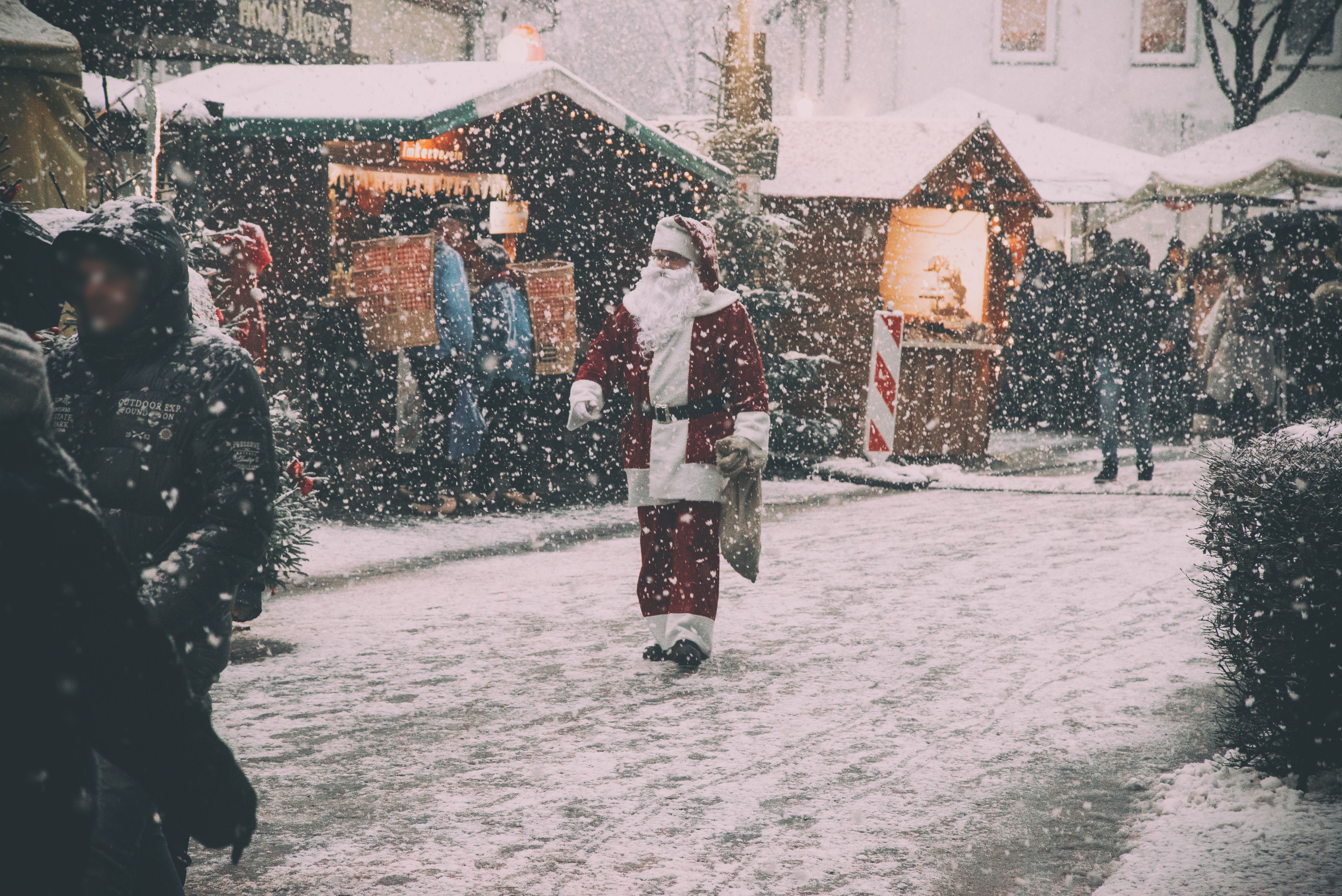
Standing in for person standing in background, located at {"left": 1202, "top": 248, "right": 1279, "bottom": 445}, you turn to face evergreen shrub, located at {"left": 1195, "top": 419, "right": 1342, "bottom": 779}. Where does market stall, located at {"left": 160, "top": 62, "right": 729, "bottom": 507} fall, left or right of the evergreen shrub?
right

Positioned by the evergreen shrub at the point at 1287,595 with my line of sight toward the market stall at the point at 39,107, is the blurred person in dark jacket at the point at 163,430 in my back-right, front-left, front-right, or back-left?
front-left

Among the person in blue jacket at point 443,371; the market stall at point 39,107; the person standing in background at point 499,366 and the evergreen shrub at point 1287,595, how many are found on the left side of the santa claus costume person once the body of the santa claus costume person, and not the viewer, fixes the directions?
1

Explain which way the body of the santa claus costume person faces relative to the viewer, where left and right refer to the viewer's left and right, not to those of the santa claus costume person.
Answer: facing the viewer and to the left of the viewer

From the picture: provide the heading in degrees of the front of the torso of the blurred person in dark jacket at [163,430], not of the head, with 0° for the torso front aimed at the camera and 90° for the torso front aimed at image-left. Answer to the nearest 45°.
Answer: approximately 45°

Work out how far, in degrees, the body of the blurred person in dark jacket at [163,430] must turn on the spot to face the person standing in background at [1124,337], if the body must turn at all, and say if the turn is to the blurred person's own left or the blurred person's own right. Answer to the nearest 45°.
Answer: approximately 180°

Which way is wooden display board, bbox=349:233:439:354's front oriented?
toward the camera
